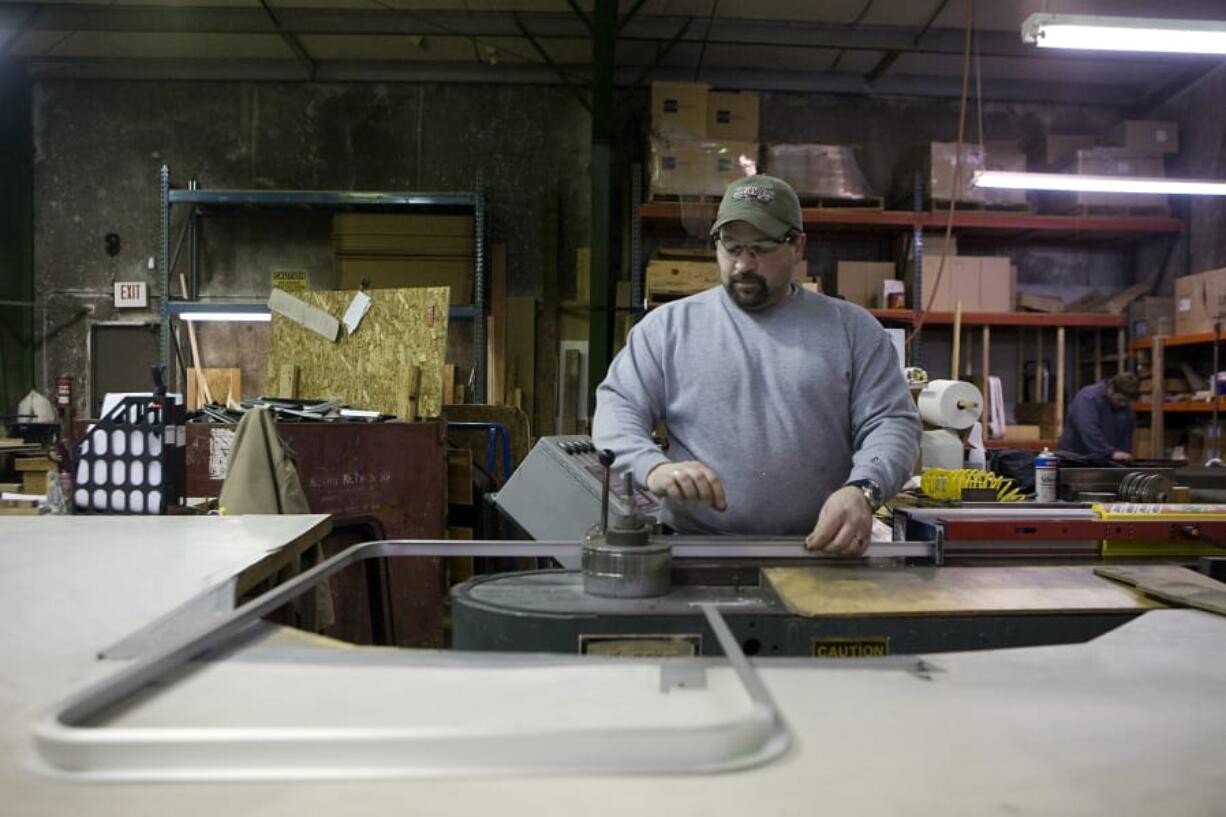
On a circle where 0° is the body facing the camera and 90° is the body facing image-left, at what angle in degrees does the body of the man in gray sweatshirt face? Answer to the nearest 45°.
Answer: approximately 0°

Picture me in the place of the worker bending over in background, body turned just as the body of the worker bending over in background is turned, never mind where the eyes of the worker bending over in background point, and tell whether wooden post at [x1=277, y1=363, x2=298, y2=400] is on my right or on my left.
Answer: on my right

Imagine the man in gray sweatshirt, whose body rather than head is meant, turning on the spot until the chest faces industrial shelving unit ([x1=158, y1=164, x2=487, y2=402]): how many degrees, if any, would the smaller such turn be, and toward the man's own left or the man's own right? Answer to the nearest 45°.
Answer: approximately 135° to the man's own right

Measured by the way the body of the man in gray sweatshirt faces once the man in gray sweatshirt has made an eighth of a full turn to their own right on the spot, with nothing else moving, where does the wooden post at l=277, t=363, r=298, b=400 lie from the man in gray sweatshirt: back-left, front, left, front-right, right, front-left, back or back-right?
right

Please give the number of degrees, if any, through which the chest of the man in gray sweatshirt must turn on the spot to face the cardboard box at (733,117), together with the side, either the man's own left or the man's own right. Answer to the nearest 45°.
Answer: approximately 180°

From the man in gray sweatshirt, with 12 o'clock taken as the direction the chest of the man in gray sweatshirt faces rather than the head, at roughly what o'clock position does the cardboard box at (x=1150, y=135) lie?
The cardboard box is roughly at 7 o'clock from the man in gray sweatshirt.
